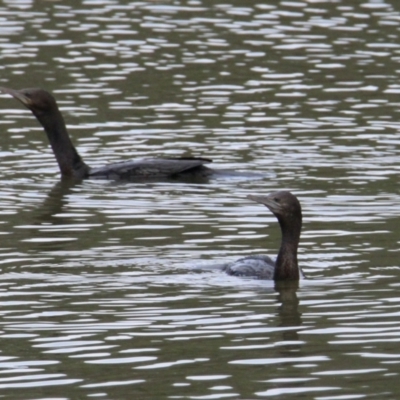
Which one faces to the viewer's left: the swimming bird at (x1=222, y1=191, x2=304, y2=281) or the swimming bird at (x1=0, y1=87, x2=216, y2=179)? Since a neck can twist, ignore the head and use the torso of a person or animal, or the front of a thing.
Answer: the swimming bird at (x1=0, y1=87, x2=216, y2=179)

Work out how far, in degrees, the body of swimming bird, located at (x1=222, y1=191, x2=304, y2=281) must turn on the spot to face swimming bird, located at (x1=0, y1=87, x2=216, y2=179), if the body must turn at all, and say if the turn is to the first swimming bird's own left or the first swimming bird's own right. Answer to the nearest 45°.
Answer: approximately 180°

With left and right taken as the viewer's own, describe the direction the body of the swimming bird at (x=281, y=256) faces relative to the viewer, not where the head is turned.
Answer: facing the viewer and to the right of the viewer

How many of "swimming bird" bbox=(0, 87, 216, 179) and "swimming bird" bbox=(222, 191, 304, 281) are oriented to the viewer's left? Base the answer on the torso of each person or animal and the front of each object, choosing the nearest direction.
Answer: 1

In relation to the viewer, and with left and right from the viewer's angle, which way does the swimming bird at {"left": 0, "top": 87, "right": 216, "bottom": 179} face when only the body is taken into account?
facing to the left of the viewer

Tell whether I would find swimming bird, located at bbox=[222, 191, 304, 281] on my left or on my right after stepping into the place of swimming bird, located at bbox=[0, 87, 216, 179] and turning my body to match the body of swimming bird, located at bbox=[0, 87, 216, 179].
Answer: on my left
